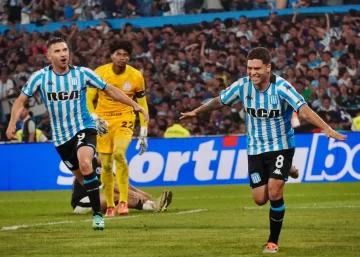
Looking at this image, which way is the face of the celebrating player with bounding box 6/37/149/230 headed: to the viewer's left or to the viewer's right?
to the viewer's right

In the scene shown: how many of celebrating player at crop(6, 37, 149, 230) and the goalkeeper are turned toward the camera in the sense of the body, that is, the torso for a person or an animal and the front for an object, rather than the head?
2

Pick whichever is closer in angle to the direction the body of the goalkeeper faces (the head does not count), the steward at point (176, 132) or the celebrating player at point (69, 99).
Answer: the celebrating player

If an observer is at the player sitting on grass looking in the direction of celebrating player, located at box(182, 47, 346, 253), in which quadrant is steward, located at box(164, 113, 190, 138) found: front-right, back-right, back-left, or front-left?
back-left

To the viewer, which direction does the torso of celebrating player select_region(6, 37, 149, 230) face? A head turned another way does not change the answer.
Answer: toward the camera

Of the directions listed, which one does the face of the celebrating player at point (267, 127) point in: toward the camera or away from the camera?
toward the camera

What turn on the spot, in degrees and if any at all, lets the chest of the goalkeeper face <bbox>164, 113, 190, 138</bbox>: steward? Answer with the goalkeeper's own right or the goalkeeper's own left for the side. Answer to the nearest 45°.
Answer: approximately 180°

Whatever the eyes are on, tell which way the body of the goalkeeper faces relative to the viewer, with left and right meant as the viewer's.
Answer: facing the viewer

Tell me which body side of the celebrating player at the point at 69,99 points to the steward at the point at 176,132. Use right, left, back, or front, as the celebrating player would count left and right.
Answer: back

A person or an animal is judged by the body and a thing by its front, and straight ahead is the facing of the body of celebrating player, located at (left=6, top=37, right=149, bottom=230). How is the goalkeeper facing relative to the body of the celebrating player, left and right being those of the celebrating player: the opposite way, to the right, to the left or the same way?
the same way
